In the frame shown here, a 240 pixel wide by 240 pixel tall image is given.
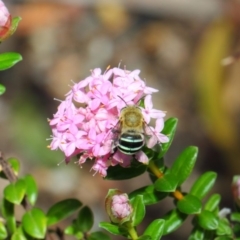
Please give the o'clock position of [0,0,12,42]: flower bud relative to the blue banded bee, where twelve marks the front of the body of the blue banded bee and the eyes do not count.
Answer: The flower bud is roughly at 10 o'clock from the blue banded bee.

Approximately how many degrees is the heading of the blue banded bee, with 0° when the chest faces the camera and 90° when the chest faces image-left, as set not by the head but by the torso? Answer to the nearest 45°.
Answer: approximately 180°

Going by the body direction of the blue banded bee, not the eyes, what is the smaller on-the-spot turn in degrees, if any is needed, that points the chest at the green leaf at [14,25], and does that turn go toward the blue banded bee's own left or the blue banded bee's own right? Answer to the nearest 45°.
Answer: approximately 45° to the blue banded bee's own left
